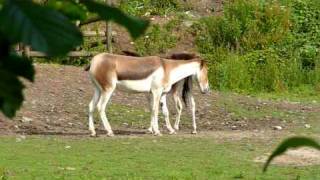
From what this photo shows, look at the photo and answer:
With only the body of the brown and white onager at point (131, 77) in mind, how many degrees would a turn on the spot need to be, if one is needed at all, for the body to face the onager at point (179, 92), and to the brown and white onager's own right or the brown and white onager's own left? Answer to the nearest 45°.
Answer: approximately 45° to the brown and white onager's own left

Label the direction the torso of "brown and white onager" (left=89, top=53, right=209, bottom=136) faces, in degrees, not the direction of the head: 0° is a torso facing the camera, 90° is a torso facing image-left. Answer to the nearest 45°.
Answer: approximately 270°

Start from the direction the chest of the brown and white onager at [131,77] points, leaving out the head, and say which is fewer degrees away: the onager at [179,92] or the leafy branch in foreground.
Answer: the onager

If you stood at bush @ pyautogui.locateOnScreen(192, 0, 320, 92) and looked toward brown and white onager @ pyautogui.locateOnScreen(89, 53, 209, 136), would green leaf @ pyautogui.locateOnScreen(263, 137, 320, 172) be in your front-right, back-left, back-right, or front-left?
front-left

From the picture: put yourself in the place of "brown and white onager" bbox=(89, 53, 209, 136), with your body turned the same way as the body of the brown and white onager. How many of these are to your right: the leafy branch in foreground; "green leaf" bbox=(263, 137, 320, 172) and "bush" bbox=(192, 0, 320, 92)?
2

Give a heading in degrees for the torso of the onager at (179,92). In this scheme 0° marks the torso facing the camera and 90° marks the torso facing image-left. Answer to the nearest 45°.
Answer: approximately 90°

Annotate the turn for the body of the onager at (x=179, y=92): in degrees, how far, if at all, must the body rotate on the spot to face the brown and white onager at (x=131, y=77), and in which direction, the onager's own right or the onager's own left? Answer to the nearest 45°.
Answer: approximately 45° to the onager's own left

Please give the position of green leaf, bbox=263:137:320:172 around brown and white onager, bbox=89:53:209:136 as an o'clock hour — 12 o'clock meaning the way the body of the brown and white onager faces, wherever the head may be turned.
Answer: The green leaf is roughly at 3 o'clock from the brown and white onager.

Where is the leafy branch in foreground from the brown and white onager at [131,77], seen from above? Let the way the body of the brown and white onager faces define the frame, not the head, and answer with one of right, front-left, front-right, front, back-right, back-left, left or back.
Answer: right

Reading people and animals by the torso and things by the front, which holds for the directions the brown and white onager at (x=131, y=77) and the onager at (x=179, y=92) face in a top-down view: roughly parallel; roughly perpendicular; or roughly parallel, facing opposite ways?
roughly parallel, facing opposite ways

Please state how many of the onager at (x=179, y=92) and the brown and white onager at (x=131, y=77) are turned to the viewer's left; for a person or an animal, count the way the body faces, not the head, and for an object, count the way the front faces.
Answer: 1
